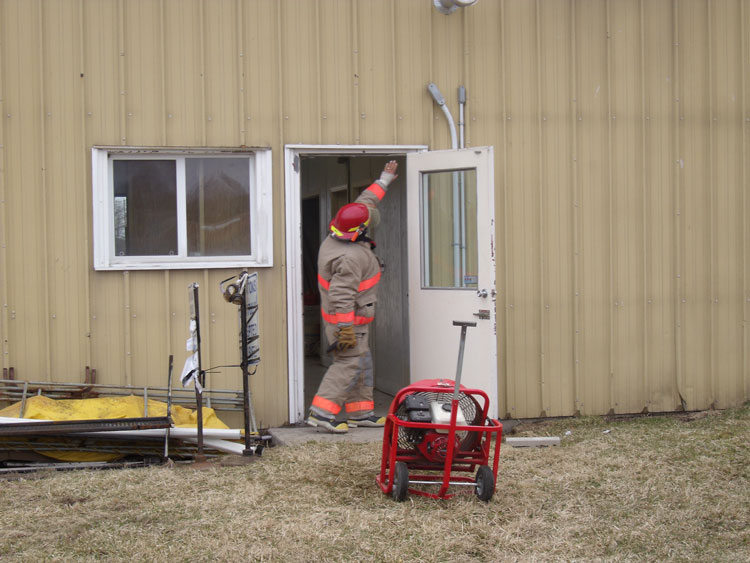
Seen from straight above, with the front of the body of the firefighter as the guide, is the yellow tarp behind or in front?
behind

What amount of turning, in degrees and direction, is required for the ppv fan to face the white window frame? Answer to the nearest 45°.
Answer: approximately 45° to its left

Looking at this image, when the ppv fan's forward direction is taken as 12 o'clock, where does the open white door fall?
The open white door is roughly at 12 o'clock from the ppv fan.

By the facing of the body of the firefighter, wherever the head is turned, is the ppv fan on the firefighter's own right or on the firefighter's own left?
on the firefighter's own right

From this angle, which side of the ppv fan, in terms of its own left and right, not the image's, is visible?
back

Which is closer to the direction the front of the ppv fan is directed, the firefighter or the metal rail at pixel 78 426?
the firefighter
